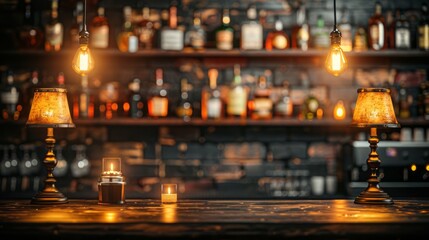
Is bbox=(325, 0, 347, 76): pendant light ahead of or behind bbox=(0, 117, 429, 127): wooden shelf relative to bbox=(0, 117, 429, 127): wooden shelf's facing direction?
ahead

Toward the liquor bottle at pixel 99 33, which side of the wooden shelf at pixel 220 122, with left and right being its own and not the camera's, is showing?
right

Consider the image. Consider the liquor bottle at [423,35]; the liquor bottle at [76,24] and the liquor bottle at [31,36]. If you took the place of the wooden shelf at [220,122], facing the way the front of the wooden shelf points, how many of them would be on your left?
1

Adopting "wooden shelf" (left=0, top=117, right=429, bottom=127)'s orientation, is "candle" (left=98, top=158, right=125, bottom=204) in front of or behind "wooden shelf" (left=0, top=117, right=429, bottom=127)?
in front

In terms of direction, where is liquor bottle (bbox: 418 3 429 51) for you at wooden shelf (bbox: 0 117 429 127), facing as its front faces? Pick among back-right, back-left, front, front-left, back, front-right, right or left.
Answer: left

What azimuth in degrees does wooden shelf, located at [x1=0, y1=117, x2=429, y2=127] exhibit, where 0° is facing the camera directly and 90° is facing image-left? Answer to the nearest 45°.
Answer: approximately 0°

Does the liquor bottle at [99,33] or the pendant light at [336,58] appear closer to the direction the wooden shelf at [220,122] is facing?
the pendant light

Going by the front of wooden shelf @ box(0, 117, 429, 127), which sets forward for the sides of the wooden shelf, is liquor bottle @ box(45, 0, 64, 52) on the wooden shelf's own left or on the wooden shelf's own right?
on the wooden shelf's own right
